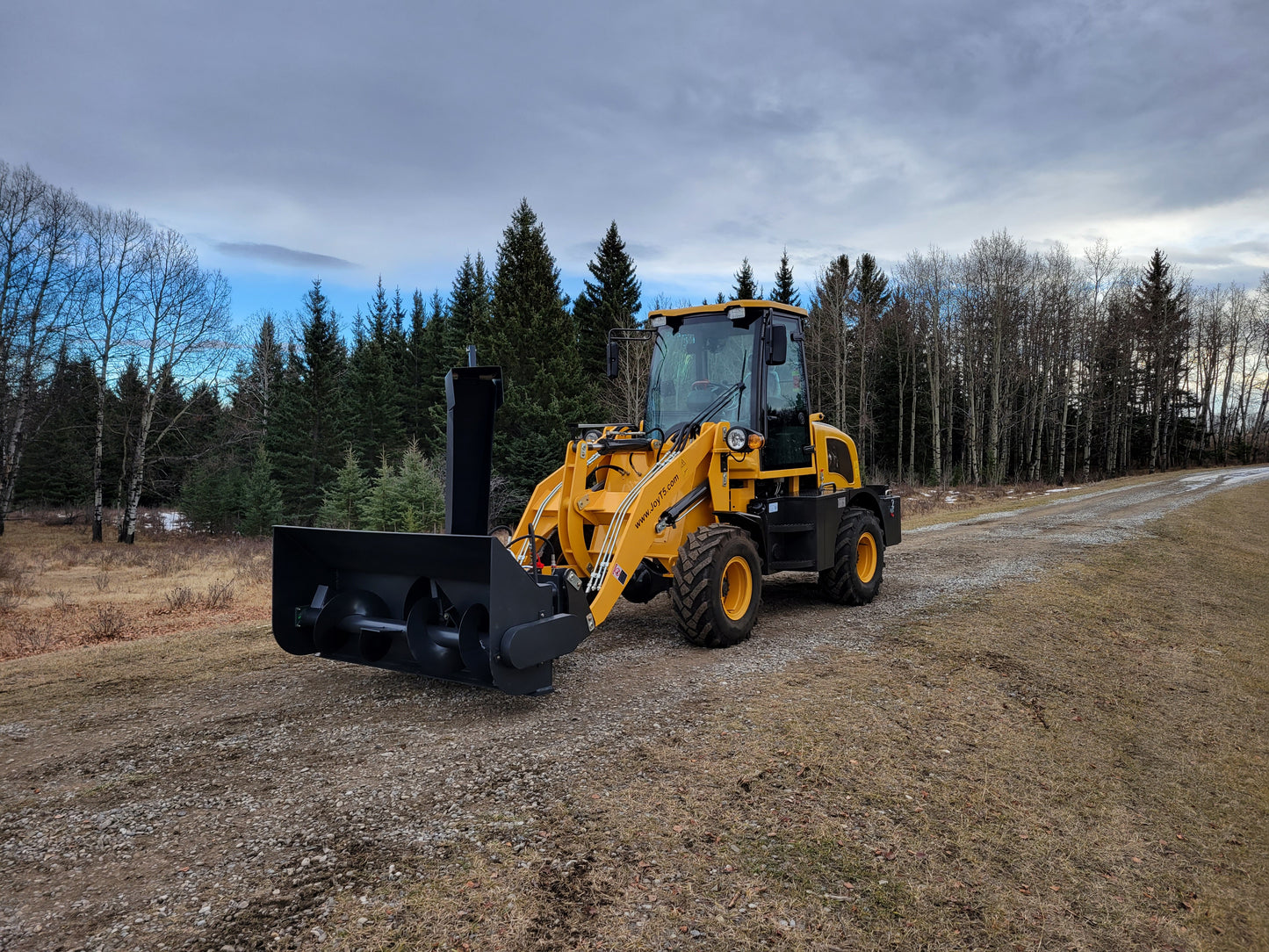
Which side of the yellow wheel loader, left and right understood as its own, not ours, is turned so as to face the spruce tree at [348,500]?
right

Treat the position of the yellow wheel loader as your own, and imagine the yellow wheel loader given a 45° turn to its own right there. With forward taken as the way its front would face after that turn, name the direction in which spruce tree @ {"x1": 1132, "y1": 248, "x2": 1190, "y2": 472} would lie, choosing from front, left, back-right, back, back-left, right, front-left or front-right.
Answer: back-right

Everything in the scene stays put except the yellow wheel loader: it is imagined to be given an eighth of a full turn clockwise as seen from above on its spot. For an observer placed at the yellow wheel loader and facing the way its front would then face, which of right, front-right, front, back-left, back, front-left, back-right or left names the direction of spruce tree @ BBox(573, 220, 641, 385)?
right

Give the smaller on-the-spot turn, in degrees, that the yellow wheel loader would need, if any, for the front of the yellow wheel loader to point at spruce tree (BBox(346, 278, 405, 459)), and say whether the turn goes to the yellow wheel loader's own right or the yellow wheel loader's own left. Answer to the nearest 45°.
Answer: approximately 135° to the yellow wheel loader's own right

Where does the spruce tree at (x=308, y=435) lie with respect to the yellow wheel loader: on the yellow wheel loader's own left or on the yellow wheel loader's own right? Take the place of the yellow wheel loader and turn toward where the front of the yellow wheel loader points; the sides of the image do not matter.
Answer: on the yellow wheel loader's own right

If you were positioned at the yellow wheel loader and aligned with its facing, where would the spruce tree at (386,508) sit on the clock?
The spruce tree is roughly at 4 o'clock from the yellow wheel loader.

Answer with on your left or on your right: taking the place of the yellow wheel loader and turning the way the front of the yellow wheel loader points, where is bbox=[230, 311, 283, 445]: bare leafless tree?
on your right

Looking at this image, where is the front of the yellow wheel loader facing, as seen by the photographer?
facing the viewer and to the left of the viewer

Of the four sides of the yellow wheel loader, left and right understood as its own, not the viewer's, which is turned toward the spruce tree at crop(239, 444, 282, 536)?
right

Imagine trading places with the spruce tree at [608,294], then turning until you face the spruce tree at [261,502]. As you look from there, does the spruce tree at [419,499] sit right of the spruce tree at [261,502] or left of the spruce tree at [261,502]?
left

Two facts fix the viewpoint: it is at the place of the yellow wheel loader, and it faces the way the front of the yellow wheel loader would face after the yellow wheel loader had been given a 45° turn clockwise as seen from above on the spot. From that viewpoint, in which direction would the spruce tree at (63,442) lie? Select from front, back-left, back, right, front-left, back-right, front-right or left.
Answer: front-right
